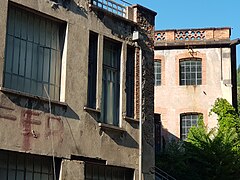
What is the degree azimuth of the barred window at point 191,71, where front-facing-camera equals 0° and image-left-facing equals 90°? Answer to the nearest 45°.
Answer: approximately 0°

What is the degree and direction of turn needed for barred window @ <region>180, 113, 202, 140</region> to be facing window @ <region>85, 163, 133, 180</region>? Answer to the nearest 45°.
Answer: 0° — it already faces it

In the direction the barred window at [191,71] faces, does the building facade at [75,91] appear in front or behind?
in front

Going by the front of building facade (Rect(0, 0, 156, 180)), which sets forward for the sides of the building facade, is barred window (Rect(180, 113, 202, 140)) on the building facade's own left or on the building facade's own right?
on the building facade's own left

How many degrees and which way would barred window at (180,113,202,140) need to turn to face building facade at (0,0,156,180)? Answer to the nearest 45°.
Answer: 0° — it already faces it

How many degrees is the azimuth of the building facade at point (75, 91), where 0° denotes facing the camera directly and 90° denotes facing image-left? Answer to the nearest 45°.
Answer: approximately 315°

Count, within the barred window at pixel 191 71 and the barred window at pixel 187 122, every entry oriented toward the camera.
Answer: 2

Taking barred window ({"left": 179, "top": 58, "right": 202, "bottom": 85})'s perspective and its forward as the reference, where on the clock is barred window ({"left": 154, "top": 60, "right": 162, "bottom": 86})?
barred window ({"left": 154, "top": 60, "right": 162, "bottom": 86}) is roughly at 3 o'clock from barred window ({"left": 179, "top": 58, "right": 202, "bottom": 85}).

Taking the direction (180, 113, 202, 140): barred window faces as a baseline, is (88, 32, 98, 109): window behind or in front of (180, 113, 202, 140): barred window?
in front
